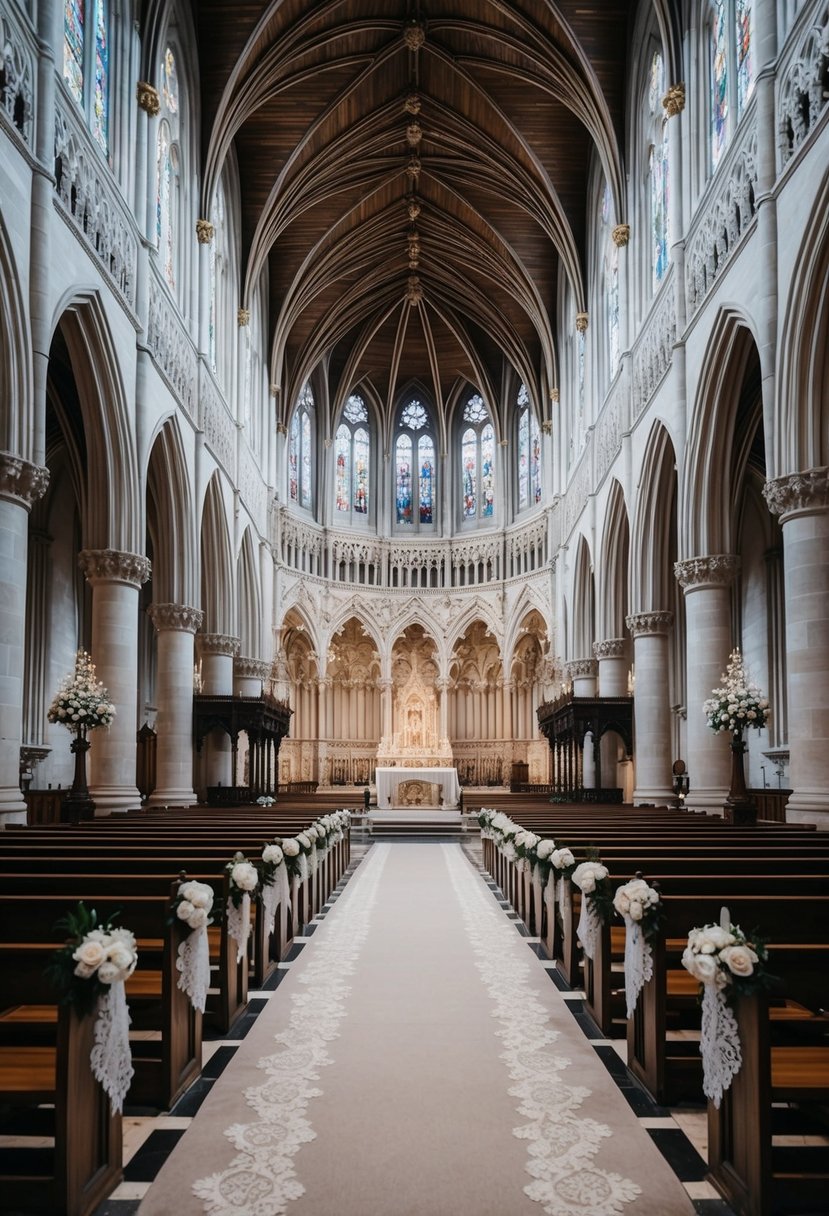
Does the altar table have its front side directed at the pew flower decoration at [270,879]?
yes

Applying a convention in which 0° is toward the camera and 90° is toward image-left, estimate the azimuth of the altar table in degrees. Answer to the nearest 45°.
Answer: approximately 0°

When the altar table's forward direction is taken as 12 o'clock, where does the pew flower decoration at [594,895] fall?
The pew flower decoration is roughly at 12 o'clock from the altar table.

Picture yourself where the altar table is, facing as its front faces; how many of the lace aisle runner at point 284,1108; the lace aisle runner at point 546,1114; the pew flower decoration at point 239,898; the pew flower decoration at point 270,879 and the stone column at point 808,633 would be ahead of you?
5

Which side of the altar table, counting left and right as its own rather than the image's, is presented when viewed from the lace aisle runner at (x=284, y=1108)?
front

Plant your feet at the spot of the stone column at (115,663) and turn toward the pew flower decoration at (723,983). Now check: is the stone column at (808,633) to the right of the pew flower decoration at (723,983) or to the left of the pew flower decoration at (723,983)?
left

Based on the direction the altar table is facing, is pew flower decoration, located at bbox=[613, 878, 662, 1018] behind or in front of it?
in front

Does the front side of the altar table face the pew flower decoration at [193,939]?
yes

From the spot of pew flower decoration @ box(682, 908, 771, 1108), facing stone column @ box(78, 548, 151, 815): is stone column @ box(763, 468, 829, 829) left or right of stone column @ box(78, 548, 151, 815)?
right

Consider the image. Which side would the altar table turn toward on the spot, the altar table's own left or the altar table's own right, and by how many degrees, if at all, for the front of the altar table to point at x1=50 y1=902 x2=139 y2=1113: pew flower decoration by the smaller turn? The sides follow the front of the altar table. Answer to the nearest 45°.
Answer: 0° — it already faces it

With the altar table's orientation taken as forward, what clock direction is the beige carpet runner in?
The beige carpet runner is roughly at 12 o'clock from the altar table.

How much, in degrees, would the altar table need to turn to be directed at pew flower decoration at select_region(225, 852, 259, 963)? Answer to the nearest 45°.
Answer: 0° — it already faces it

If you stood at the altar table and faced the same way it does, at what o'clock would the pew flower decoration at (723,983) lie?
The pew flower decoration is roughly at 12 o'clock from the altar table.

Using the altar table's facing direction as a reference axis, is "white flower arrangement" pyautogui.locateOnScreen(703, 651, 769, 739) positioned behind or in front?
in front
